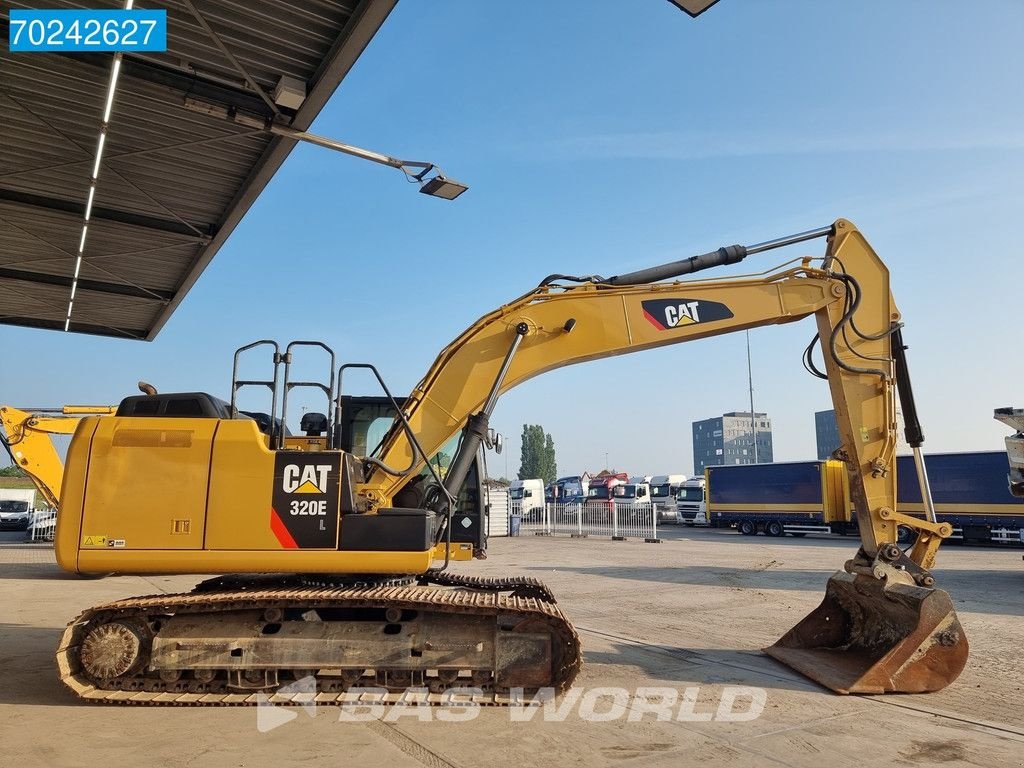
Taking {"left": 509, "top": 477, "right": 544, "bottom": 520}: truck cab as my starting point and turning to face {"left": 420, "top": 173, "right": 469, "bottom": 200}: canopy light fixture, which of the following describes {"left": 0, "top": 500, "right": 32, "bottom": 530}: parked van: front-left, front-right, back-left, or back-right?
front-right

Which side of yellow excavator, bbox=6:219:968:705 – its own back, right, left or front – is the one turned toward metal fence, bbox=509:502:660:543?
left

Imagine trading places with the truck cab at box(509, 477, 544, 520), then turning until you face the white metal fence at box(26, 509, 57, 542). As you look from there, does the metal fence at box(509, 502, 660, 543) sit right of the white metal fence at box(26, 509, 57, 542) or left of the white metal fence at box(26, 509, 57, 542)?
left

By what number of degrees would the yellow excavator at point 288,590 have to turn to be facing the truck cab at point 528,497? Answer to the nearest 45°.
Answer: approximately 90° to its left

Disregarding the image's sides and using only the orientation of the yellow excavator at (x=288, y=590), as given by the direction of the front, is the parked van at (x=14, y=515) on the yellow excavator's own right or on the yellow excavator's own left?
on the yellow excavator's own left

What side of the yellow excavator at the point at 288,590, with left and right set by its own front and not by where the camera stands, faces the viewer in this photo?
right

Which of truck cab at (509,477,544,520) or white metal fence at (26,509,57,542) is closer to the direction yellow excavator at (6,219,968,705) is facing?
the truck cab

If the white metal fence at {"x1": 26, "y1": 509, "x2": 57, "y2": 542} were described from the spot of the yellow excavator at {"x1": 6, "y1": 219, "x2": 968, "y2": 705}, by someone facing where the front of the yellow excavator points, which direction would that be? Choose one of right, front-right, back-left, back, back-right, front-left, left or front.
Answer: back-left
